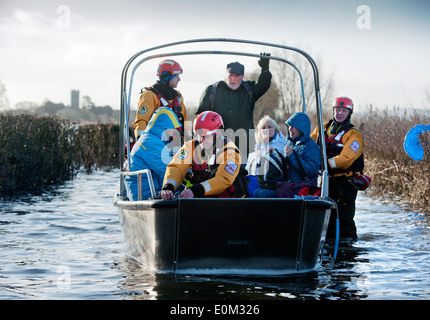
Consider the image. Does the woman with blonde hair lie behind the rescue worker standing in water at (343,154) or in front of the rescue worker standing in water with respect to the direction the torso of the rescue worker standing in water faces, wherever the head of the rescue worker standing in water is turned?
in front

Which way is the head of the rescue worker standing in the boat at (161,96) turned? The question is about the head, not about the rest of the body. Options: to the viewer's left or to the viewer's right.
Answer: to the viewer's right

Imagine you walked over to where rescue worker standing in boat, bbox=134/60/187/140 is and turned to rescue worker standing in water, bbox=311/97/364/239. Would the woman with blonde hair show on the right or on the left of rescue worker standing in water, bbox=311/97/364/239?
right

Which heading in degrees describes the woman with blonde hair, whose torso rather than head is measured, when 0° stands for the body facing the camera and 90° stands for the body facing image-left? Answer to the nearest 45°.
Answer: approximately 45°

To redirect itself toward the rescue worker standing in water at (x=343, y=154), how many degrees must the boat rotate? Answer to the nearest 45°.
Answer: approximately 135° to its left

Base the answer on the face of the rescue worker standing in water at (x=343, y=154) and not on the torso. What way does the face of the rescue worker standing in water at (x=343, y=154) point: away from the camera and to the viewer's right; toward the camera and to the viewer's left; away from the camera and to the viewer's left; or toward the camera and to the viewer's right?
toward the camera and to the viewer's left

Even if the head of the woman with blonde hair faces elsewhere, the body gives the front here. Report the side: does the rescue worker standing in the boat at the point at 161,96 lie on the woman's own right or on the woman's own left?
on the woman's own right

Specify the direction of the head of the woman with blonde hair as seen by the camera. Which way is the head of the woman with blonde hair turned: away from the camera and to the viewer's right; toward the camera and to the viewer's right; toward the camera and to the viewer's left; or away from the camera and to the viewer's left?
toward the camera and to the viewer's right

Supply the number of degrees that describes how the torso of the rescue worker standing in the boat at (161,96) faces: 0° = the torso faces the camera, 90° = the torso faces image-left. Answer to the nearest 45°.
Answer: approximately 315°

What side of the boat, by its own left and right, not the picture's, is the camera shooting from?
front

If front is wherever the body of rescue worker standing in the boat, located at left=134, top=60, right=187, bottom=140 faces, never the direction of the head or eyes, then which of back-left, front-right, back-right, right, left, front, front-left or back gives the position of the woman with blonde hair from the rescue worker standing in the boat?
front

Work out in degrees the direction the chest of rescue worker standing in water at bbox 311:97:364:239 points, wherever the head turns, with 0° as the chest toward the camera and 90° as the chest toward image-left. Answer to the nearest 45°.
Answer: approximately 45°
